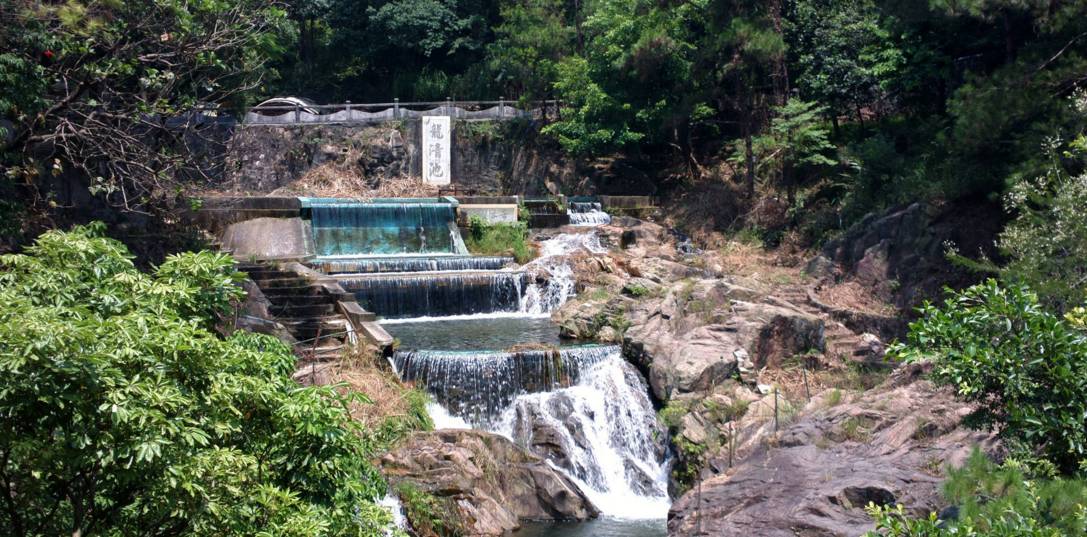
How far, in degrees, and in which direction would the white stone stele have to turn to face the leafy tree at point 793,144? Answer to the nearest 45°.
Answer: approximately 45° to its left

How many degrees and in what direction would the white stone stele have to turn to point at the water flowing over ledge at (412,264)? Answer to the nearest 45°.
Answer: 0° — it already faces it

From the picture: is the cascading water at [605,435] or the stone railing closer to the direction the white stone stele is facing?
the cascading water

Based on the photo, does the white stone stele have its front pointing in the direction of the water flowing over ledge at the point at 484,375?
yes

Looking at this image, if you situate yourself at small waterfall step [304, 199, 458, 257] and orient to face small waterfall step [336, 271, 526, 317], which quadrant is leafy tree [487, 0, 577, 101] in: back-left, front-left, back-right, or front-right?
back-left

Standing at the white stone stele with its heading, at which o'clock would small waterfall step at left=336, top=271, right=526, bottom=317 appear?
The small waterfall step is roughly at 12 o'clock from the white stone stele.

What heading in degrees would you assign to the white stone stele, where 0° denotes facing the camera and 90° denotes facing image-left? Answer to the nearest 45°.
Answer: approximately 0°

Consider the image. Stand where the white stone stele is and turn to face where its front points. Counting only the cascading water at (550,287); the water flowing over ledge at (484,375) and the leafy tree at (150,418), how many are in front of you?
3

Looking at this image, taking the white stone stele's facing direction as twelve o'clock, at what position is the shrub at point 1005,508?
The shrub is roughly at 12 o'clock from the white stone stele.
